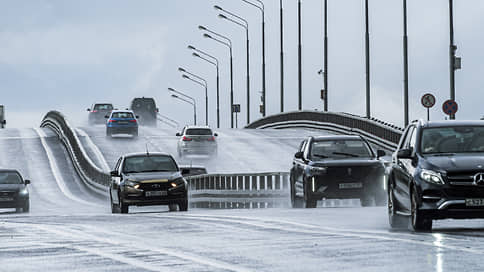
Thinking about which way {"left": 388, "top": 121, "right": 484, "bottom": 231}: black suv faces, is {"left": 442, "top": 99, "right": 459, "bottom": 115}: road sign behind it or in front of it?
behind

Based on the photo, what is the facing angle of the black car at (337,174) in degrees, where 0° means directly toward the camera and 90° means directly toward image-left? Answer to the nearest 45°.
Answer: approximately 0°

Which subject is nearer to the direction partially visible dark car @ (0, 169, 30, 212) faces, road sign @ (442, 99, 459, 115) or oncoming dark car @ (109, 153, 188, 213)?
the oncoming dark car

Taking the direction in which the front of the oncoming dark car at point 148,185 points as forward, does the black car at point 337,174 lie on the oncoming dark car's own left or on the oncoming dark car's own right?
on the oncoming dark car's own left

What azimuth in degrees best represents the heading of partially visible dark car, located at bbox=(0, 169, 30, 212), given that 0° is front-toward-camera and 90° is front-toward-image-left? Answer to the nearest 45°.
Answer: approximately 0°

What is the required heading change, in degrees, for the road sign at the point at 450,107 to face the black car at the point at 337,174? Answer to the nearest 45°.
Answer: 0° — it already faces it
